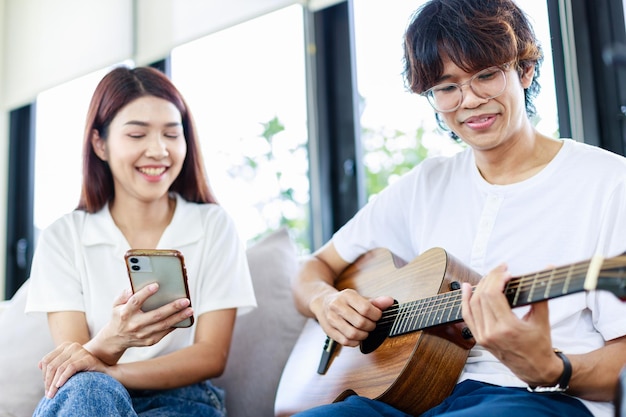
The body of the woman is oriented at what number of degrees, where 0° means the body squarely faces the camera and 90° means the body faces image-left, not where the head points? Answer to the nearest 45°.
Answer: approximately 0°

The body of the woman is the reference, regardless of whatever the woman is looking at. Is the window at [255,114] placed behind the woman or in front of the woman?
behind

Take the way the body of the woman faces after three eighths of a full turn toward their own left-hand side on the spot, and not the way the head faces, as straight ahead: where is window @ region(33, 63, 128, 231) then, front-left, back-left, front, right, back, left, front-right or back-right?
front-left
